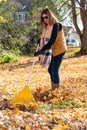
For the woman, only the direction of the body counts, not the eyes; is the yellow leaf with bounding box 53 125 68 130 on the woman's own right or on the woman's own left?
on the woman's own left

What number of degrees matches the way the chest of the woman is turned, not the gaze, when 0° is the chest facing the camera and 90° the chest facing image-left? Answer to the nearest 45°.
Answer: approximately 90°
